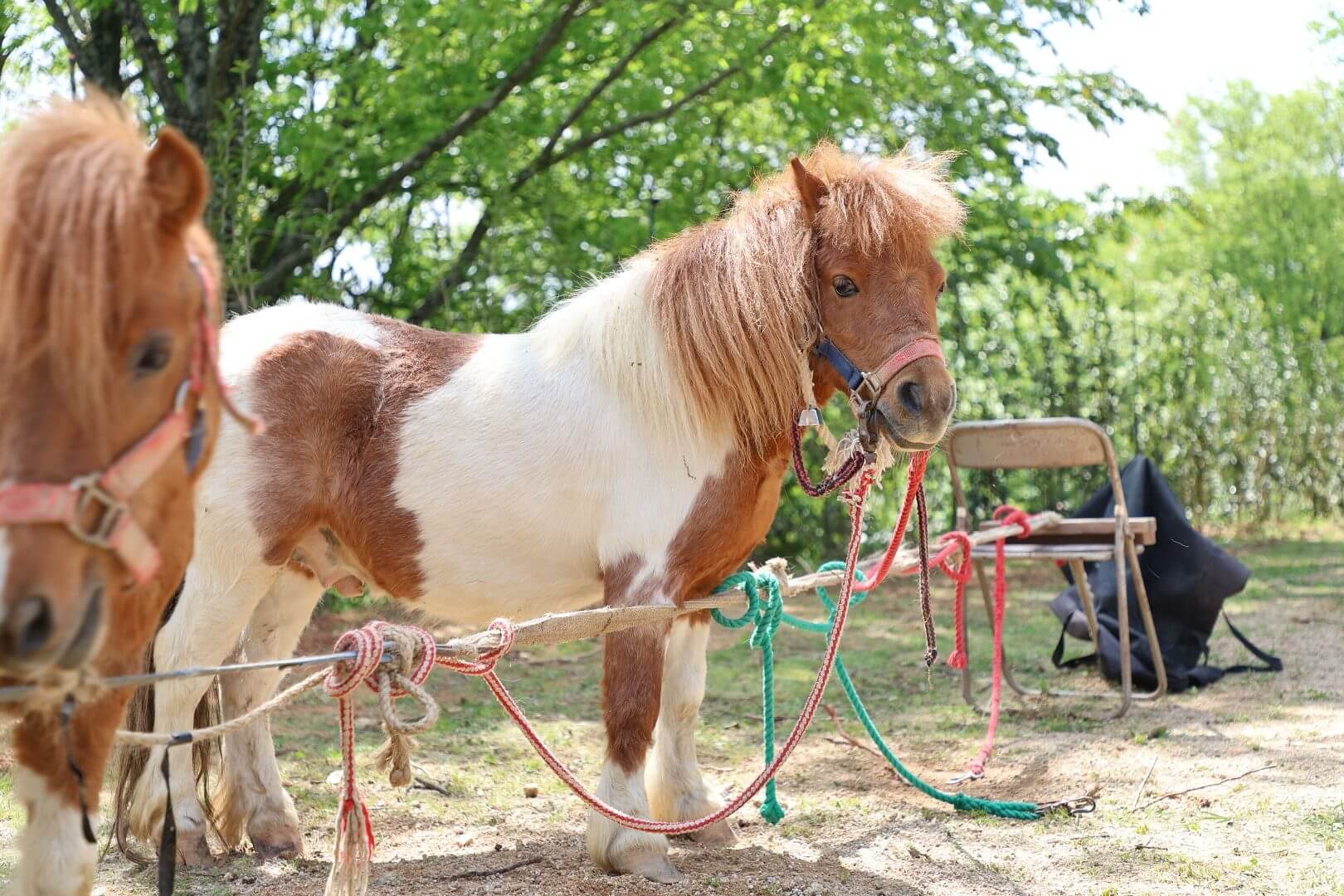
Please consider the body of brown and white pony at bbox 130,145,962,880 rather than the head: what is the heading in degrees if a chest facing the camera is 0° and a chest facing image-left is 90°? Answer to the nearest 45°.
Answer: approximately 270°

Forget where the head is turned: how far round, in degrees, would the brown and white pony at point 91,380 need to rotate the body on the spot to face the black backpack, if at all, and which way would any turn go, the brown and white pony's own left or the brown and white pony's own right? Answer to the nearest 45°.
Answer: approximately 135° to the brown and white pony's own left

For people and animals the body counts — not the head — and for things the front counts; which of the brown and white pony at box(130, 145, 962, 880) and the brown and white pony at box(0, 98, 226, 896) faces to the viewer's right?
the brown and white pony at box(130, 145, 962, 880)

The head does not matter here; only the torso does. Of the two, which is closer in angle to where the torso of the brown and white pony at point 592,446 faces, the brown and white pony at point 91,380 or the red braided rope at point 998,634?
the red braided rope

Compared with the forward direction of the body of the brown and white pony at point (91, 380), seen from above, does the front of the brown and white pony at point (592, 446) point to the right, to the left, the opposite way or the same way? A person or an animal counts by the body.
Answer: to the left

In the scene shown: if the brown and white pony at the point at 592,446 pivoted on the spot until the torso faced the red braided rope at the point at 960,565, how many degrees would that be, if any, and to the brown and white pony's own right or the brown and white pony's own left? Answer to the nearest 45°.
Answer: approximately 45° to the brown and white pony's own left

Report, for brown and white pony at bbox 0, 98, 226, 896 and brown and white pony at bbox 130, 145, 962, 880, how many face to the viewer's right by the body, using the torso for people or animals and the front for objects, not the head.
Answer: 1
